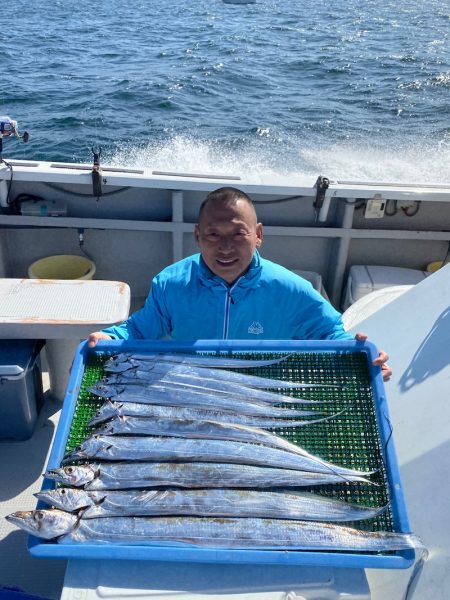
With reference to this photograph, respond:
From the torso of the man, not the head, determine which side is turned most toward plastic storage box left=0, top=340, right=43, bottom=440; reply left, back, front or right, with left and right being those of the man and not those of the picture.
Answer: right

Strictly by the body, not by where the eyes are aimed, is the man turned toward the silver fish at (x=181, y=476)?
yes

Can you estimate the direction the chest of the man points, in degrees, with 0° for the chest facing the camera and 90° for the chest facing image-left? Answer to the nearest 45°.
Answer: approximately 0°

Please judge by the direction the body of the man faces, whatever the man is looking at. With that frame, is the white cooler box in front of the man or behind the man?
behind

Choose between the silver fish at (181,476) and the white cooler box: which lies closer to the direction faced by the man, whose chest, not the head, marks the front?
the silver fish

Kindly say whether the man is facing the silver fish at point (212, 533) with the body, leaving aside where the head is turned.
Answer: yes

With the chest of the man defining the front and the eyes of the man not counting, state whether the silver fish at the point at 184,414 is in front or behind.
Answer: in front

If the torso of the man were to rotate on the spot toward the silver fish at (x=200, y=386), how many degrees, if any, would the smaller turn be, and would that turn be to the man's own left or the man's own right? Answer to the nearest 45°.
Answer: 0° — they already face it

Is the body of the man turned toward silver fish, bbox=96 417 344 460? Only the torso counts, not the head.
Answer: yes
